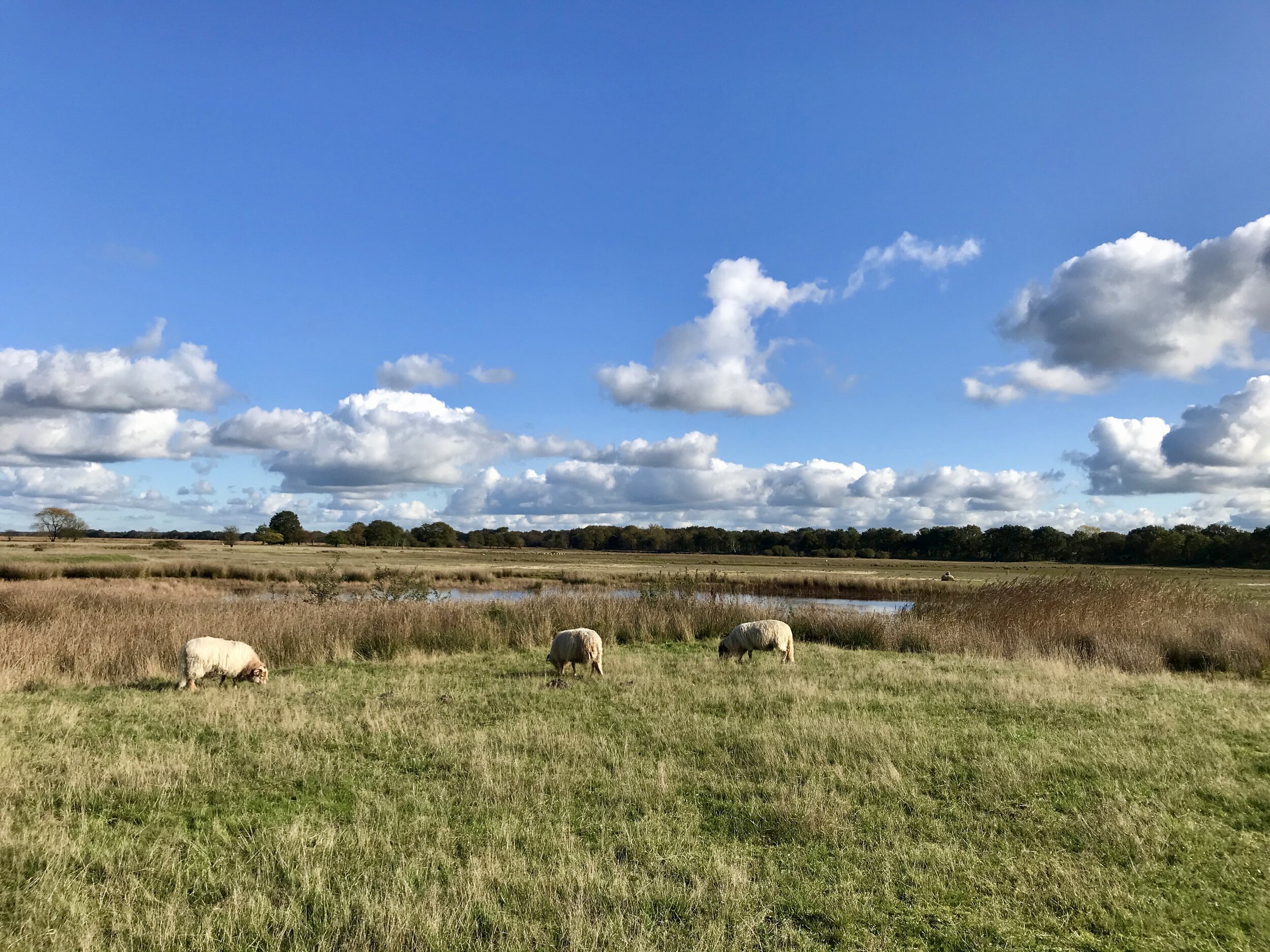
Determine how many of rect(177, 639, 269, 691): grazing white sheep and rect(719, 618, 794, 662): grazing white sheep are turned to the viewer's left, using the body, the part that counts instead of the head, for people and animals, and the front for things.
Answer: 1

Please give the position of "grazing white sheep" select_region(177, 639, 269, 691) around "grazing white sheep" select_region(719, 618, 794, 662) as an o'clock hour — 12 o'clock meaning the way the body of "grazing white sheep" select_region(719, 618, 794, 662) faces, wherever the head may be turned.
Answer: "grazing white sheep" select_region(177, 639, 269, 691) is roughly at 11 o'clock from "grazing white sheep" select_region(719, 618, 794, 662).

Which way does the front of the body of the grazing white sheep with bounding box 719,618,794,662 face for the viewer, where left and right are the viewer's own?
facing to the left of the viewer

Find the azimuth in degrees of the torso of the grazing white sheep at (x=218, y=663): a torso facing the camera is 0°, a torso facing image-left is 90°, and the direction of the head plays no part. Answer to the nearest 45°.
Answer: approximately 270°

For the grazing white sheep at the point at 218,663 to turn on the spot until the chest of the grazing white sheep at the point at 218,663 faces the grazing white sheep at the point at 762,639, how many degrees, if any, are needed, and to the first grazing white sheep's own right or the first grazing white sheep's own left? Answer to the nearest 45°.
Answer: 0° — it already faces it

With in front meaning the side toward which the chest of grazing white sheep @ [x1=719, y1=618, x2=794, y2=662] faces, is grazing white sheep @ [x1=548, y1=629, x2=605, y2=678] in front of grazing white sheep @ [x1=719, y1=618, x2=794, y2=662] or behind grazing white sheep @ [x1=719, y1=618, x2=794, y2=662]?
in front
